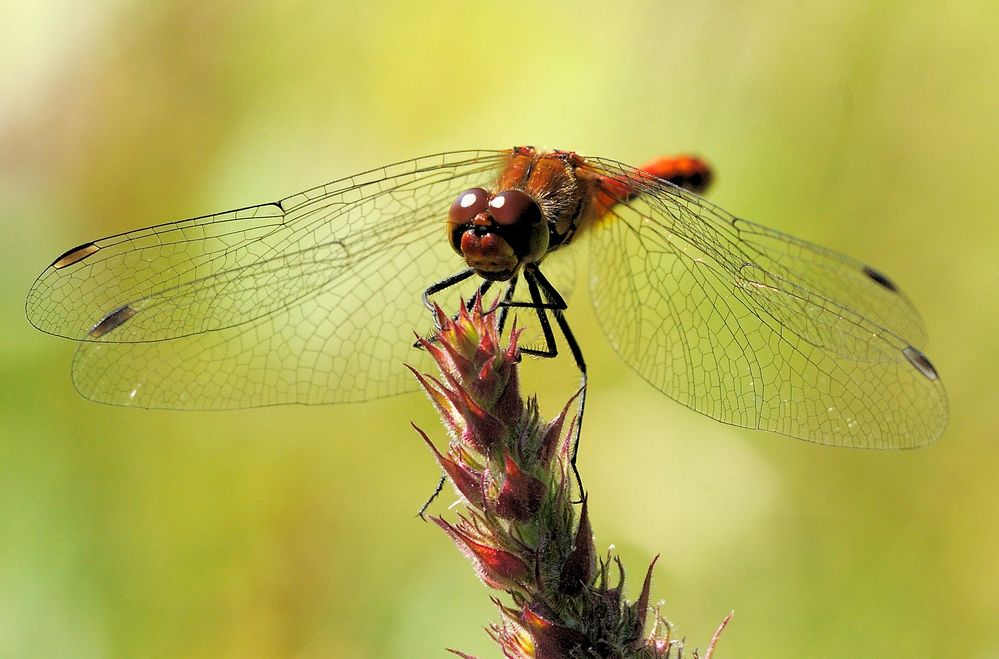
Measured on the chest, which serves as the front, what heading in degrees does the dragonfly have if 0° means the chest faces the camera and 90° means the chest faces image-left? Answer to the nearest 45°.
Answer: approximately 45°
